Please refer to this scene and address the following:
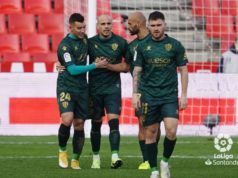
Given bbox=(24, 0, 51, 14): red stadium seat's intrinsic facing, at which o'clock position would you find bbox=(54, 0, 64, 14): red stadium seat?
bbox=(54, 0, 64, 14): red stadium seat is roughly at 9 o'clock from bbox=(24, 0, 51, 14): red stadium seat.

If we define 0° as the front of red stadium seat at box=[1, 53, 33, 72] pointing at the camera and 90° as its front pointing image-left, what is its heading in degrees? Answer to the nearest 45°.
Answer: approximately 0°

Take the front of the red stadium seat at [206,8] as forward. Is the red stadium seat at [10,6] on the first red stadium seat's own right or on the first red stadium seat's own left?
on the first red stadium seat's own right

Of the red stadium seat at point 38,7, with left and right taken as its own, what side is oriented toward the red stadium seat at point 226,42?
left

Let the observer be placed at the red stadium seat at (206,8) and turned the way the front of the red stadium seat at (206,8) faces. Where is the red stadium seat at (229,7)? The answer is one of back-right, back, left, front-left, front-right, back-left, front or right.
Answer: back-left

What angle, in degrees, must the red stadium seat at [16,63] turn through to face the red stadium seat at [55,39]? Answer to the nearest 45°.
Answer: approximately 135° to its left
